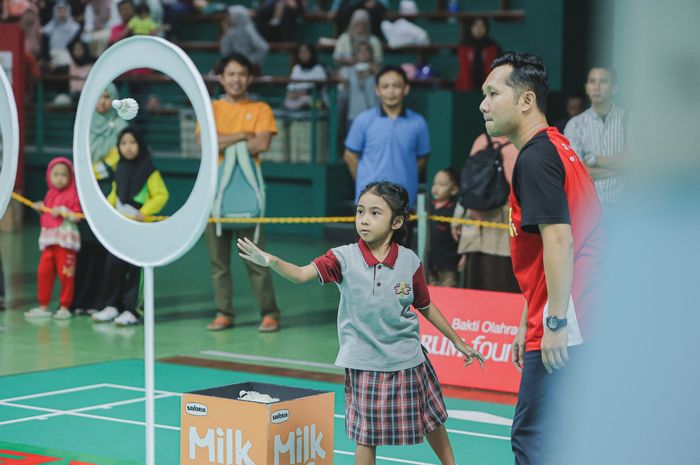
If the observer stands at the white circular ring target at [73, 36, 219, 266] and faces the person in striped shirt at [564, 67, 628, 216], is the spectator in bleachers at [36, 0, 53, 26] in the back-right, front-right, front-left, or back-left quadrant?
front-left

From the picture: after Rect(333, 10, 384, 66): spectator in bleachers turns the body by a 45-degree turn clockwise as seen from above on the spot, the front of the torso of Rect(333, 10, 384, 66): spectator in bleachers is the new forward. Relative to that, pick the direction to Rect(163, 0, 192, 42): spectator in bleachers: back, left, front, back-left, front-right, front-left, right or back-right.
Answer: right

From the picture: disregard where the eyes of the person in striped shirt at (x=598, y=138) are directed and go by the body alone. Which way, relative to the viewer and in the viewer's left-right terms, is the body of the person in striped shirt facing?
facing the viewer

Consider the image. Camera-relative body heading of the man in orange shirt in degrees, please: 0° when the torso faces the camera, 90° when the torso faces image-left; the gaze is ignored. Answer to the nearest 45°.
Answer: approximately 0°

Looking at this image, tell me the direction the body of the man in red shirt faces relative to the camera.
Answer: to the viewer's left

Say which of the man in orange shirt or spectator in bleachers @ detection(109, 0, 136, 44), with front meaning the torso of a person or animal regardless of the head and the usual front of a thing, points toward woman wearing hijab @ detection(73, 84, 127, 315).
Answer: the spectator in bleachers

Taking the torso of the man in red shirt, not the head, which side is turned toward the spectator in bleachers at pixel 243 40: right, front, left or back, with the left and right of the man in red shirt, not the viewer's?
right

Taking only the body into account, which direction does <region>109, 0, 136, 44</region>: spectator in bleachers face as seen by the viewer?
toward the camera

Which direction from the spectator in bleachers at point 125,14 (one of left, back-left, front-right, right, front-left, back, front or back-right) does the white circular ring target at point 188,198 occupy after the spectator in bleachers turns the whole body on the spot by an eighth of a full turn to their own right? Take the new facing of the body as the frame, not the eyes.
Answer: front-left

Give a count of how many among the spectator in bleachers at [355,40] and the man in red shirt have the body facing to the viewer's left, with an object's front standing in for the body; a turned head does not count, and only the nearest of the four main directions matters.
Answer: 1

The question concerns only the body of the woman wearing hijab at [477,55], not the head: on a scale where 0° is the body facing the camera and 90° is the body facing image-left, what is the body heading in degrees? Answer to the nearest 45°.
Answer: approximately 0°

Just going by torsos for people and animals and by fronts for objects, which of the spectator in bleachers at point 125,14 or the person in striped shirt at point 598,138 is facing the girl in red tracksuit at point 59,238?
the spectator in bleachers

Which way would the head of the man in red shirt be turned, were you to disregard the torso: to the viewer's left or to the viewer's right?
to the viewer's left

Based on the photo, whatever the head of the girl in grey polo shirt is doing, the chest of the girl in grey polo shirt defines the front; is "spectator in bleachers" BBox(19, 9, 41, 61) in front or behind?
behind

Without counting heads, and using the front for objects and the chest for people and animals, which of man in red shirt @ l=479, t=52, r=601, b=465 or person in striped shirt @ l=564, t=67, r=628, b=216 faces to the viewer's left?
the man in red shirt

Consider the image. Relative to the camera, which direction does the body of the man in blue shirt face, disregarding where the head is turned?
toward the camera
